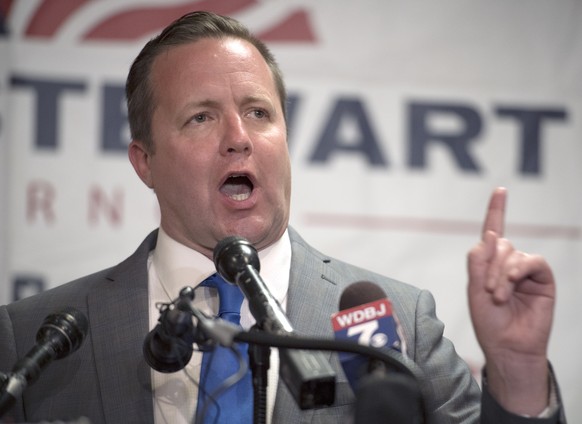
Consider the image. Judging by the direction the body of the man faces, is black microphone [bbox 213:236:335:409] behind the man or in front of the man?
in front

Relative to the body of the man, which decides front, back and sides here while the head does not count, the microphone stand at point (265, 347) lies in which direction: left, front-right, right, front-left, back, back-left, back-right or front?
front

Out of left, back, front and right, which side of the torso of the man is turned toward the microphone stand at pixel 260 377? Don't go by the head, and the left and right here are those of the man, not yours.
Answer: front

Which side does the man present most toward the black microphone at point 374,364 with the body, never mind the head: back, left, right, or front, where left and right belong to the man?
front

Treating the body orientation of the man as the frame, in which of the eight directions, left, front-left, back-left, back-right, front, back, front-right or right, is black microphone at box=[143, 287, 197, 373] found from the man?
front

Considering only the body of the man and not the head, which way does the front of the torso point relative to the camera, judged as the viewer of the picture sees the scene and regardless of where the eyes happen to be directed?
toward the camera

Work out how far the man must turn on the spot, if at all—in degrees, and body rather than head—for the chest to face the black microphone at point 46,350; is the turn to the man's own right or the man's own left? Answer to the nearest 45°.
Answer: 0° — they already face it
